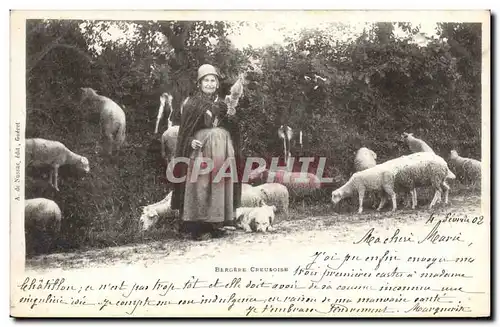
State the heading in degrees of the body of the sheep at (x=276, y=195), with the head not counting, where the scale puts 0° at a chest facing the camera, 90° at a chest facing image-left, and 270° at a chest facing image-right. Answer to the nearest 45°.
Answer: approximately 90°

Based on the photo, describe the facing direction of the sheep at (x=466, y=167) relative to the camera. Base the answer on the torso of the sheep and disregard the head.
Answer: to the viewer's left

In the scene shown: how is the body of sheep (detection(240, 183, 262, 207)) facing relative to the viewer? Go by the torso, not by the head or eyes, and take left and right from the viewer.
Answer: facing to the left of the viewer

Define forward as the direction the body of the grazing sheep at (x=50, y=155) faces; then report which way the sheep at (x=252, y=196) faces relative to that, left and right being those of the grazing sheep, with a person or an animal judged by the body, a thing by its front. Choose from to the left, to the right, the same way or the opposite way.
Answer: the opposite way

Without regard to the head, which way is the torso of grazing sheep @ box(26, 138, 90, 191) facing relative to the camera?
to the viewer's right

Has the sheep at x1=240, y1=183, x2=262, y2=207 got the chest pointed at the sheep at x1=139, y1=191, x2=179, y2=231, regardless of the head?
yes

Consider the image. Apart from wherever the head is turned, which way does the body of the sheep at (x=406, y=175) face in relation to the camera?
to the viewer's left
